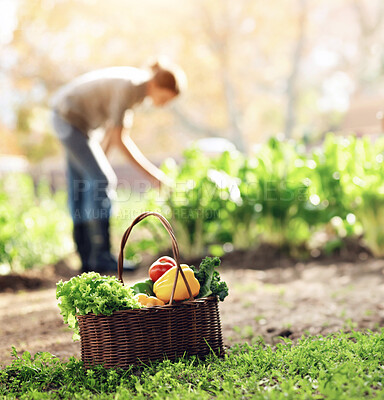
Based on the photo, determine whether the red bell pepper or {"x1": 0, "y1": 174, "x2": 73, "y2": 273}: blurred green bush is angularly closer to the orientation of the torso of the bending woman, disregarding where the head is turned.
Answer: the red bell pepper

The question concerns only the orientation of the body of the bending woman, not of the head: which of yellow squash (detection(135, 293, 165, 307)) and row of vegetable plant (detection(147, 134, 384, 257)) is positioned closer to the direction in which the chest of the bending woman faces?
the row of vegetable plant

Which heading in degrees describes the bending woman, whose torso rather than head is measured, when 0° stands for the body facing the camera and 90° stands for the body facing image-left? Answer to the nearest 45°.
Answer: approximately 270°

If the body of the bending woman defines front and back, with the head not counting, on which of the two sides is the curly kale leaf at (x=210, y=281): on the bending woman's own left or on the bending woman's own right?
on the bending woman's own right

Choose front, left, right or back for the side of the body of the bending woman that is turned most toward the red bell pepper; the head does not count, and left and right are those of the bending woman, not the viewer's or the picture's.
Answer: right

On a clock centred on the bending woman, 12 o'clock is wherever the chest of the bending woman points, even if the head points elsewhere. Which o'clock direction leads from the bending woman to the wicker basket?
The wicker basket is roughly at 3 o'clock from the bending woman.

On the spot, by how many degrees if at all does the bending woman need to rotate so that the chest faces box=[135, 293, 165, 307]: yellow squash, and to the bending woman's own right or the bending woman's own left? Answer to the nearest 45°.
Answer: approximately 90° to the bending woman's own right

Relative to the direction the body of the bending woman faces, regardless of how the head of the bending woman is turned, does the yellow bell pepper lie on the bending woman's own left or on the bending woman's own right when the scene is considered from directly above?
on the bending woman's own right

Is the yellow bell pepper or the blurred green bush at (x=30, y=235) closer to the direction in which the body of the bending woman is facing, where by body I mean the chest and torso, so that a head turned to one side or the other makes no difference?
the yellow bell pepper
